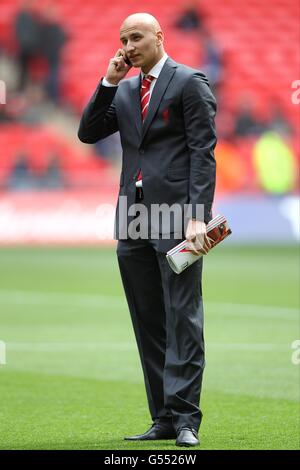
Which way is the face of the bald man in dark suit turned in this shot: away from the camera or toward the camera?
toward the camera

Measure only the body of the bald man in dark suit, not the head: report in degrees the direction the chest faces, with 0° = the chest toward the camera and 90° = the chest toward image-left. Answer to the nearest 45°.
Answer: approximately 45°
